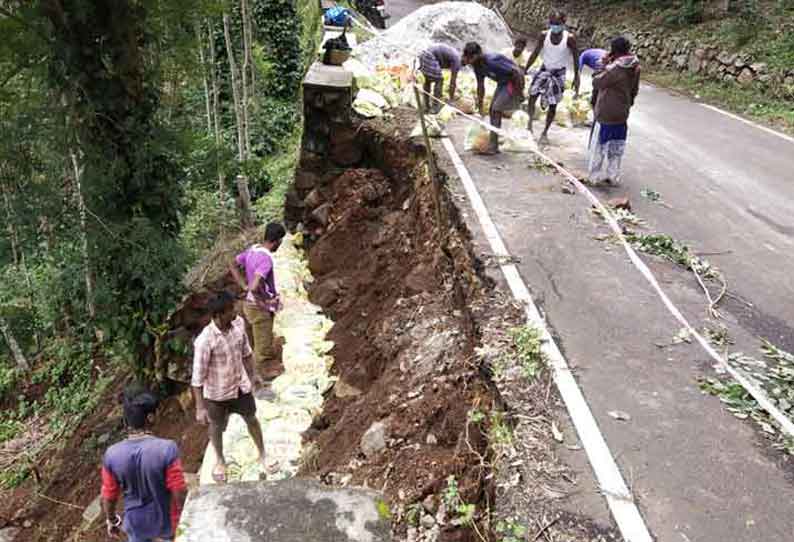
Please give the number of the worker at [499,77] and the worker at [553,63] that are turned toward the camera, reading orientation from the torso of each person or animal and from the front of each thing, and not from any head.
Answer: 1

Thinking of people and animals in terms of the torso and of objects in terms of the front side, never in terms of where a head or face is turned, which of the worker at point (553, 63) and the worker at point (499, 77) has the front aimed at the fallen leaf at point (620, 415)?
the worker at point (553, 63)

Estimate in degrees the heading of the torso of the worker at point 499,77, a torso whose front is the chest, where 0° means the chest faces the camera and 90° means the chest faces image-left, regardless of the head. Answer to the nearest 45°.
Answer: approximately 90°

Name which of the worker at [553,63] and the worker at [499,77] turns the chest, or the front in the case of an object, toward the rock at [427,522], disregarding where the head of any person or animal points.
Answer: the worker at [553,63]

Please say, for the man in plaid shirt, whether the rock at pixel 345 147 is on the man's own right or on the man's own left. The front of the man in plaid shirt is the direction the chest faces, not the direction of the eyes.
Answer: on the man's own left

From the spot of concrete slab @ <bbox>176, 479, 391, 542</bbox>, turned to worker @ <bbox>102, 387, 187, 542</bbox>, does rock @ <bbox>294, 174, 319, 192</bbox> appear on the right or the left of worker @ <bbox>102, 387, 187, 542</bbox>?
right

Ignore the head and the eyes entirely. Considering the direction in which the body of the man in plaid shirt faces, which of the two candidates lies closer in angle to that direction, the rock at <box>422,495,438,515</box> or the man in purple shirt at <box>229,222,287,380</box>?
the rock
